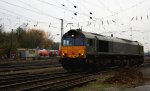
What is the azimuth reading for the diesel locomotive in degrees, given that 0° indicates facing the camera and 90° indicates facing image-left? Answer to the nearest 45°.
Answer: approximately 45°
